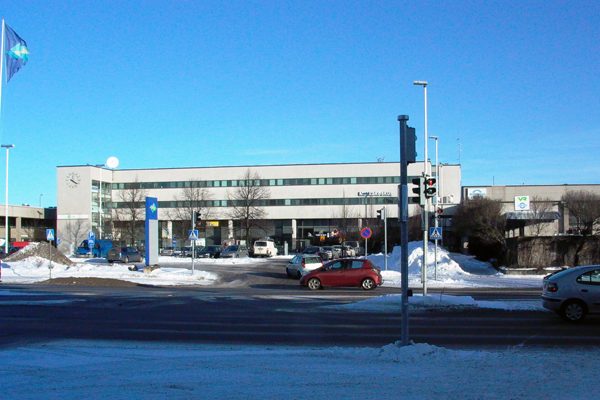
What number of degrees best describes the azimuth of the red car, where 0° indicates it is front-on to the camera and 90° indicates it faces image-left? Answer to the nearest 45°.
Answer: approximately 90°

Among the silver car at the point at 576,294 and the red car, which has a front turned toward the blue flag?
the red car
